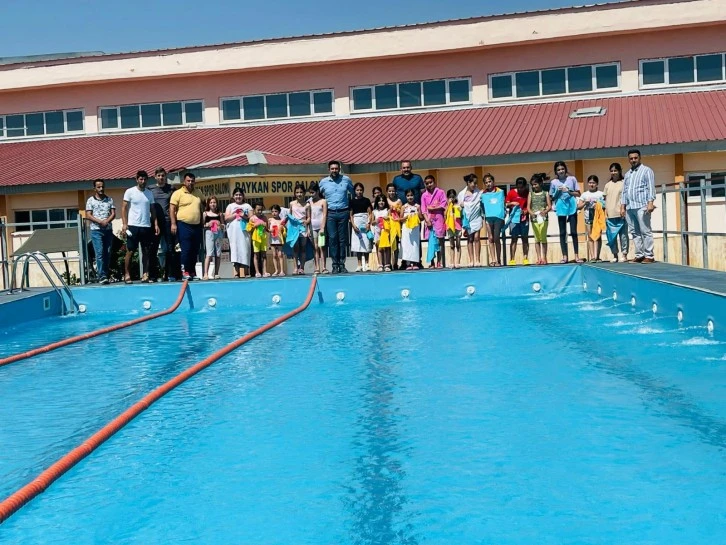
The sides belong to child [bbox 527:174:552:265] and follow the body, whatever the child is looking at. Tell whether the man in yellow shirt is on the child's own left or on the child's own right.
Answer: on the child's own right

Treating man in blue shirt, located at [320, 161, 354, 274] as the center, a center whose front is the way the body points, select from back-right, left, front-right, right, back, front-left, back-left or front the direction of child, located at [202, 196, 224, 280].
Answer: right

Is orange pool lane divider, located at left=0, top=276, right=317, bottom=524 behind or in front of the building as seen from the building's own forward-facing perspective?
in front

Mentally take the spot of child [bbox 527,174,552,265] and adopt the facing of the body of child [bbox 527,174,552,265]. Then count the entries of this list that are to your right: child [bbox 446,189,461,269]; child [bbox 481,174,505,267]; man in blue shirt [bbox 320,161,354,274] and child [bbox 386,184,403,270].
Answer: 4

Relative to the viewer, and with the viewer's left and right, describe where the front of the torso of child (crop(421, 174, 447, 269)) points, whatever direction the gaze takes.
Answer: facing the viewer

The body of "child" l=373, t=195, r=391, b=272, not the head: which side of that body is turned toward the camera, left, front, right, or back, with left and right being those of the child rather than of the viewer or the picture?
front

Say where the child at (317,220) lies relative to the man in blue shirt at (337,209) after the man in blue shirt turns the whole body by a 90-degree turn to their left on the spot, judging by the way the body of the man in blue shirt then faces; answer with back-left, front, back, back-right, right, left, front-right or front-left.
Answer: back-left

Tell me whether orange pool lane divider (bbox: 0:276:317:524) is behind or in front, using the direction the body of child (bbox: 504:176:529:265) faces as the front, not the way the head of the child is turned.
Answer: in front

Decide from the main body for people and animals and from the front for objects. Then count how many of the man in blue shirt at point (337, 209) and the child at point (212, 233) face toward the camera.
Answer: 2

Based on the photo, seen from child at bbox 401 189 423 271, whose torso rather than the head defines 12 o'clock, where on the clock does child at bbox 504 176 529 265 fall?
child at bbox 504 176 529 265 is roughly at 9 o'clock from child at bbox 401 189 423 271.

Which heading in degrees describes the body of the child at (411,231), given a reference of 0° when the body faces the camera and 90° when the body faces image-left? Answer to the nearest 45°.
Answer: approximately 0°

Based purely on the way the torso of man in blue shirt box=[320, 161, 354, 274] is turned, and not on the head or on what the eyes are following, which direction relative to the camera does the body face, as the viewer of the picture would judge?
toward the camera

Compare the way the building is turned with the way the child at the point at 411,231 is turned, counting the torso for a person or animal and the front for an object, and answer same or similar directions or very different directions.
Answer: same or similar directions
